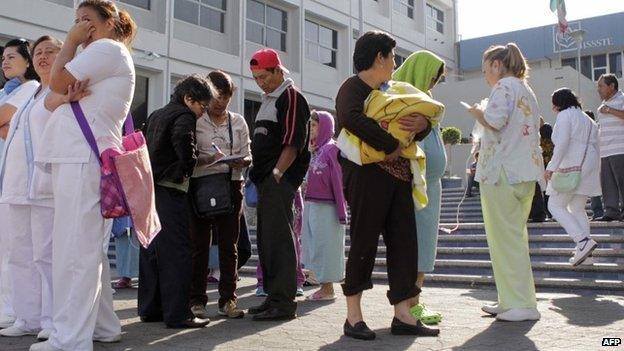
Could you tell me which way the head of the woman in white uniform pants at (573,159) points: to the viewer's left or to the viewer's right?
to the viewer's left

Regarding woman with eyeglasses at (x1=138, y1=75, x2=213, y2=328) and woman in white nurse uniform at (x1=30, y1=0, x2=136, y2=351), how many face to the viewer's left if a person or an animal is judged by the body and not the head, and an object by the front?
1

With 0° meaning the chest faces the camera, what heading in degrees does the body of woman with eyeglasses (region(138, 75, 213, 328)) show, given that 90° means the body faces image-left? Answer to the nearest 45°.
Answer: approximately 270°

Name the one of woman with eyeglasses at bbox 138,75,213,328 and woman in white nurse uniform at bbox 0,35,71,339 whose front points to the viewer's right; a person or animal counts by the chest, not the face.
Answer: the woman with eyeglasses

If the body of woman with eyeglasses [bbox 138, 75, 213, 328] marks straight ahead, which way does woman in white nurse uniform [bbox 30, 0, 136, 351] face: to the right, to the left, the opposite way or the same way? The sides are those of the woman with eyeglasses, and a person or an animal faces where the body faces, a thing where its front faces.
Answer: the opposite way

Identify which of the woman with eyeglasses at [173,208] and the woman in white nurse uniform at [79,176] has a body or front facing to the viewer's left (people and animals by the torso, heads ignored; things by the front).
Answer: the woman in white nurse uniform

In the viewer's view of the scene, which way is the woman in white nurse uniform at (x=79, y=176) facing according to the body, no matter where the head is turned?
to the viewer's left

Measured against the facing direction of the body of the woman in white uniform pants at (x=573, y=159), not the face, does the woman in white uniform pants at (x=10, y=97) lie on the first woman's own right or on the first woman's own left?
on the first woman's own left

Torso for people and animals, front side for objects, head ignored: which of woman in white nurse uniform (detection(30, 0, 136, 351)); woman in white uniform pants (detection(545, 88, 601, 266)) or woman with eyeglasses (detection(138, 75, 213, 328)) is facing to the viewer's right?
the woman with eyeglasses

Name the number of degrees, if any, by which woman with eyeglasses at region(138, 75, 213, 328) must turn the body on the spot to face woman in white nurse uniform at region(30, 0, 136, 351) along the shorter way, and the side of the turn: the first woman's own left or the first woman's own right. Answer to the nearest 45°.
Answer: approximately 135° to the first woman's own right
